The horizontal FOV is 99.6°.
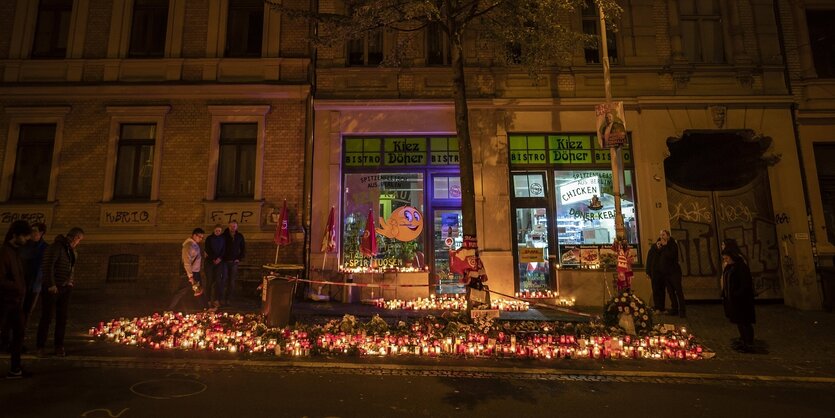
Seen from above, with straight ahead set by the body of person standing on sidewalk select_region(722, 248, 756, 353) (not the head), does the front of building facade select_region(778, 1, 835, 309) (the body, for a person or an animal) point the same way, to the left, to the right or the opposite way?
to the left

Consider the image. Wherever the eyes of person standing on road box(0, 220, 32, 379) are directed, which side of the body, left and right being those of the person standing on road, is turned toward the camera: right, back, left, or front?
right

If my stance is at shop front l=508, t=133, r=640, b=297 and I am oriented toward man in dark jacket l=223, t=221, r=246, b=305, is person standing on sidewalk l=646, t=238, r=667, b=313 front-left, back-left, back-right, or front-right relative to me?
back-left

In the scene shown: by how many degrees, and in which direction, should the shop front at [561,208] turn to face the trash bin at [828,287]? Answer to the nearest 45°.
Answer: approximately 90° to its left

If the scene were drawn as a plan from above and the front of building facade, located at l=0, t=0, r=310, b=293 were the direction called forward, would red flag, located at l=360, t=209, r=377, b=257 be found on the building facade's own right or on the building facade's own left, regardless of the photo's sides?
on the building facade's own left

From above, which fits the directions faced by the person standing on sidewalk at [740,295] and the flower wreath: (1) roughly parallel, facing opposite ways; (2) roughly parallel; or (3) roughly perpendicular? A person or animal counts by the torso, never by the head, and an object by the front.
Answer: roughly perpendicular

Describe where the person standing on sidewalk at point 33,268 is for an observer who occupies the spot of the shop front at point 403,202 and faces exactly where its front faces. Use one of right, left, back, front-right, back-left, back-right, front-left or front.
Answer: front-right

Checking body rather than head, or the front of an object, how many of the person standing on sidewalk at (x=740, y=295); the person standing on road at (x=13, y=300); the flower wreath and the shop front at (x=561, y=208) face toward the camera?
2

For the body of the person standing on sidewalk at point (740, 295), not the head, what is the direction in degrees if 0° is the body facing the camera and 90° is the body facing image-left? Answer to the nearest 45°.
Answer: approximately 90°

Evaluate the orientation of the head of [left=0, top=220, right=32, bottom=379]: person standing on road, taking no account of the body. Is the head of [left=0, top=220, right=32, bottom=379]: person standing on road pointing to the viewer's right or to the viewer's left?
to the viewer's right

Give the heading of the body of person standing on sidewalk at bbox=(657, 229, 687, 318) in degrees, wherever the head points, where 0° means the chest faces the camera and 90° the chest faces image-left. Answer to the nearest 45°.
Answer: approximately 45°
